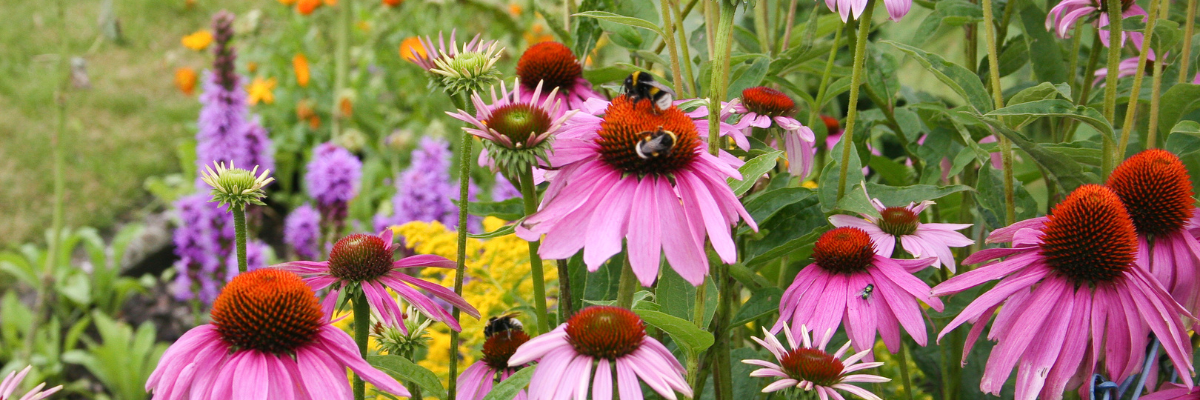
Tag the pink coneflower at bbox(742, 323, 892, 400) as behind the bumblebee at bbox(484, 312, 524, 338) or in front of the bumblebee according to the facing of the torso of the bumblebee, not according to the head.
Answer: behind

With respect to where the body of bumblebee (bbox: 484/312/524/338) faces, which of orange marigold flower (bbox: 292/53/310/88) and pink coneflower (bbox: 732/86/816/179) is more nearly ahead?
the orange marigold flower
